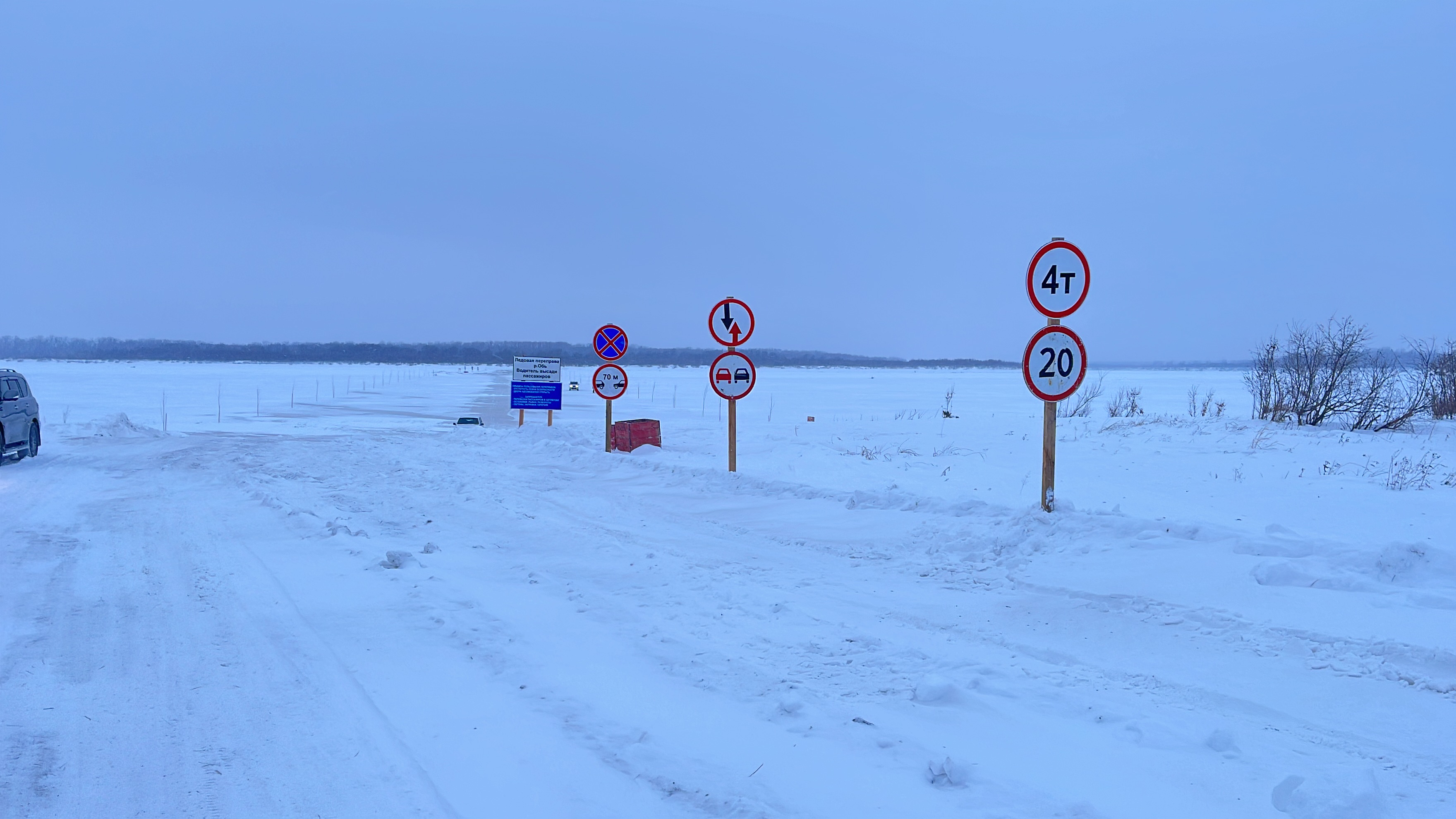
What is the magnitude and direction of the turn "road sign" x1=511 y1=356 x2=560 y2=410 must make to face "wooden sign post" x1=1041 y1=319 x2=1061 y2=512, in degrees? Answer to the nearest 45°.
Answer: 0° — it already faces it

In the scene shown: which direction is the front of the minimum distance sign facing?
toward the camera

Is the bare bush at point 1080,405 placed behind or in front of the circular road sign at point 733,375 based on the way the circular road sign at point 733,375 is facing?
behind

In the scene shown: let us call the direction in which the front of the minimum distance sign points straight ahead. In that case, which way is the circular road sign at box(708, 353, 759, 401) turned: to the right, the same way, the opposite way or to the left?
the same way

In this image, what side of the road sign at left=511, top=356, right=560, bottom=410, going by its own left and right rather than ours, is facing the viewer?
front

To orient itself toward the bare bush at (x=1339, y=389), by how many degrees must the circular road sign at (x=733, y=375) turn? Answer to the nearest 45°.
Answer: approximately 135° to its left

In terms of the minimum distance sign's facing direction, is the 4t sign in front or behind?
in front

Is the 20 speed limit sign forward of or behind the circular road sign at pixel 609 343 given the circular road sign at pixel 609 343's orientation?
forward

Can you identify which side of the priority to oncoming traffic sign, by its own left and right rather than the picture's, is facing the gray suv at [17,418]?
right

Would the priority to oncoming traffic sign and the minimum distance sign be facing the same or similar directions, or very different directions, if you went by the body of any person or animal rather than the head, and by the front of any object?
same or similar directions

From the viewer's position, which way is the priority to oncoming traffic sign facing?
facing the viewer

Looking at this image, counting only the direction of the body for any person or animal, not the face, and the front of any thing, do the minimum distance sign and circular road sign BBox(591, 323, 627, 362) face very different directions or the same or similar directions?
same or similar directions

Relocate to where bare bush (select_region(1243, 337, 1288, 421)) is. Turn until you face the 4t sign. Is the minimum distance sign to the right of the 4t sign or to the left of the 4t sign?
right

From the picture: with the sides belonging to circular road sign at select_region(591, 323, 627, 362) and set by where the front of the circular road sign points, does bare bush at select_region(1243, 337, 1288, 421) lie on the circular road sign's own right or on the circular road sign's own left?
on the circular road sign's own left

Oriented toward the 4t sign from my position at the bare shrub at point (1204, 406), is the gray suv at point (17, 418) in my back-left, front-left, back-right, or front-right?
front-right

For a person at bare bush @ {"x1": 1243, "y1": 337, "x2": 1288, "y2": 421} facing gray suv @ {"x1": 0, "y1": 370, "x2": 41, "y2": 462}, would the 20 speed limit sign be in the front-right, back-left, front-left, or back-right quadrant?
front-left

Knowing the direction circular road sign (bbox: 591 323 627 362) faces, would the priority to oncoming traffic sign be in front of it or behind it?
in front
